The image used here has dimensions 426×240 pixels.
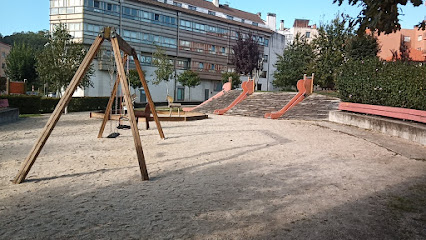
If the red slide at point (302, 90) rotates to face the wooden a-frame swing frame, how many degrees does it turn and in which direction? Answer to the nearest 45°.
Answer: approximately 45° to its left

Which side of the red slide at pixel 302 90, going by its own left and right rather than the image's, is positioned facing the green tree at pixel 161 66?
right

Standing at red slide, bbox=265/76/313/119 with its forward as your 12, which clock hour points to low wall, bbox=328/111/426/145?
The low wall is roughly at 10 o'clock from the red slide.

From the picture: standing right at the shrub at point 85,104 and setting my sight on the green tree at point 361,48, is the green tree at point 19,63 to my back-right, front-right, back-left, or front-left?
back-left

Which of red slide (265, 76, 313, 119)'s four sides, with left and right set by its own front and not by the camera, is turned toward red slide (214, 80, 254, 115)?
right

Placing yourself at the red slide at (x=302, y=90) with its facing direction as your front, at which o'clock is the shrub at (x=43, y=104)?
The shrub is roughly at 1 o'clock from the red slide.

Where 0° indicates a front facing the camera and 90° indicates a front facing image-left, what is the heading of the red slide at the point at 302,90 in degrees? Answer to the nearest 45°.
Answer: approximately 45°

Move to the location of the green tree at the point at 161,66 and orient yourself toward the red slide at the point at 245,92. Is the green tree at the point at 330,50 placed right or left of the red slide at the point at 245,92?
left

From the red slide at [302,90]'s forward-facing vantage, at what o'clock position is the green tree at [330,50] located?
The green tree is roughly at 5 o'clock from the red slide.

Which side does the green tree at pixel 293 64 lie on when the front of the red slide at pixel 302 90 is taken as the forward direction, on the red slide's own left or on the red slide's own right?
on the red slide's own right

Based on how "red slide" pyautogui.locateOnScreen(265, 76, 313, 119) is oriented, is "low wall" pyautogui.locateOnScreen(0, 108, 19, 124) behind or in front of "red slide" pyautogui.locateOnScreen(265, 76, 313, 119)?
in front

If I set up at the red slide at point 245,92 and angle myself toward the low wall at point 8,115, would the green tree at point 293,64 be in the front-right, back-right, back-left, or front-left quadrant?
back-right

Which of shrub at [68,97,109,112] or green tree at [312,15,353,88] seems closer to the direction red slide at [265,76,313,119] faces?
the shrub
